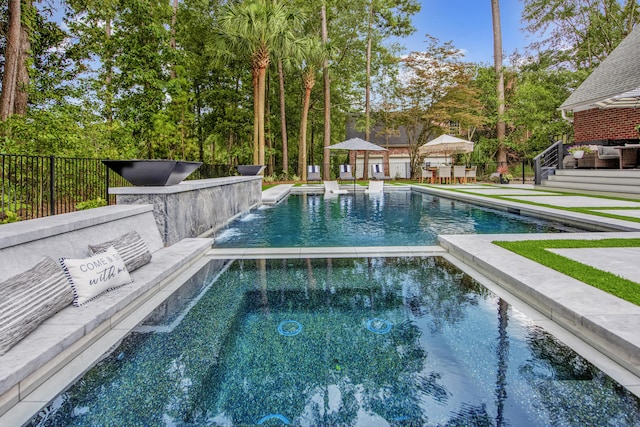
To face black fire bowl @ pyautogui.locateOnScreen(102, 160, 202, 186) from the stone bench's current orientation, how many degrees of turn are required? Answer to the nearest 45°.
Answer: approximately 135° to its left

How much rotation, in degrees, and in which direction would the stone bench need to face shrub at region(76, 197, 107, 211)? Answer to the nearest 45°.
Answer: approximately 135° to its left

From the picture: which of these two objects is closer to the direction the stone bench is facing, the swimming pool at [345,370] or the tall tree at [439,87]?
the swimming pool

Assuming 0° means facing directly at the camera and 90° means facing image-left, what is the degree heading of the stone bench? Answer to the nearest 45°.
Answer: approximately 315°

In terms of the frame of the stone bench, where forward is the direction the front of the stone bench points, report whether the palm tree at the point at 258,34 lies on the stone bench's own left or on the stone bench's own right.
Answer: on the stone bench's own left

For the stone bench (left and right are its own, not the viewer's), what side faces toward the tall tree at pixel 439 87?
left

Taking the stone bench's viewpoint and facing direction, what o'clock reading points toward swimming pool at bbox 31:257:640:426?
The swimming pool is roughly at 12 o'clock from the stone bench.

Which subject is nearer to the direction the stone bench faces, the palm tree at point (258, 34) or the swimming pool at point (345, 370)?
the swimming pool

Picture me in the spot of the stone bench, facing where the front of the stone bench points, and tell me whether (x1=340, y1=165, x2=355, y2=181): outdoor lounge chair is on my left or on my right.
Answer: on my left
